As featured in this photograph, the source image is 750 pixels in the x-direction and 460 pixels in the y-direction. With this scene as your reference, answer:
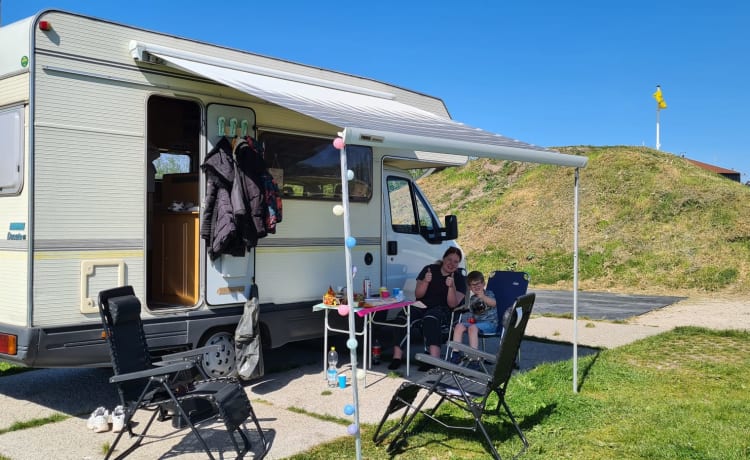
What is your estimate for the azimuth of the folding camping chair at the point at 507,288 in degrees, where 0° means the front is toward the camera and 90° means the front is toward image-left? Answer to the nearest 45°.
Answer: approximately 45°

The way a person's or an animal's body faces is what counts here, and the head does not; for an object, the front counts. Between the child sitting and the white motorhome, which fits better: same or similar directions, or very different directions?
very different directions

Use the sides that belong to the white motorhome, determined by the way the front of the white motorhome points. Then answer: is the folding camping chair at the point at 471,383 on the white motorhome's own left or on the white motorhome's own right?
on the white motorhome's own right

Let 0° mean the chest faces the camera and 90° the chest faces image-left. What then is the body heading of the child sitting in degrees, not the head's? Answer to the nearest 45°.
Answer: approximately 45°

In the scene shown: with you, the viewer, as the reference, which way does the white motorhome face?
facing away from the viewer and to the right of the viewer

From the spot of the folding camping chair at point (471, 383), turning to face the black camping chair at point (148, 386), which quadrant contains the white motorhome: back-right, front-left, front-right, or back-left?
front-right

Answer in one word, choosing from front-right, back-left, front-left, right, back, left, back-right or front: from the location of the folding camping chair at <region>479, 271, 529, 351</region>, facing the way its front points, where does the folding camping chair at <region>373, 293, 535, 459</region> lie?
front-left
